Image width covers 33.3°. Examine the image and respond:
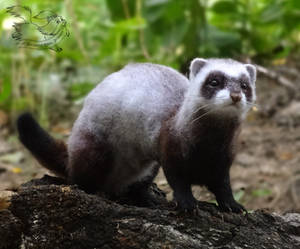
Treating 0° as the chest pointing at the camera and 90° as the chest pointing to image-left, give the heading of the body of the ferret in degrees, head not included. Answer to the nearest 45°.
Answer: approximately 315°
